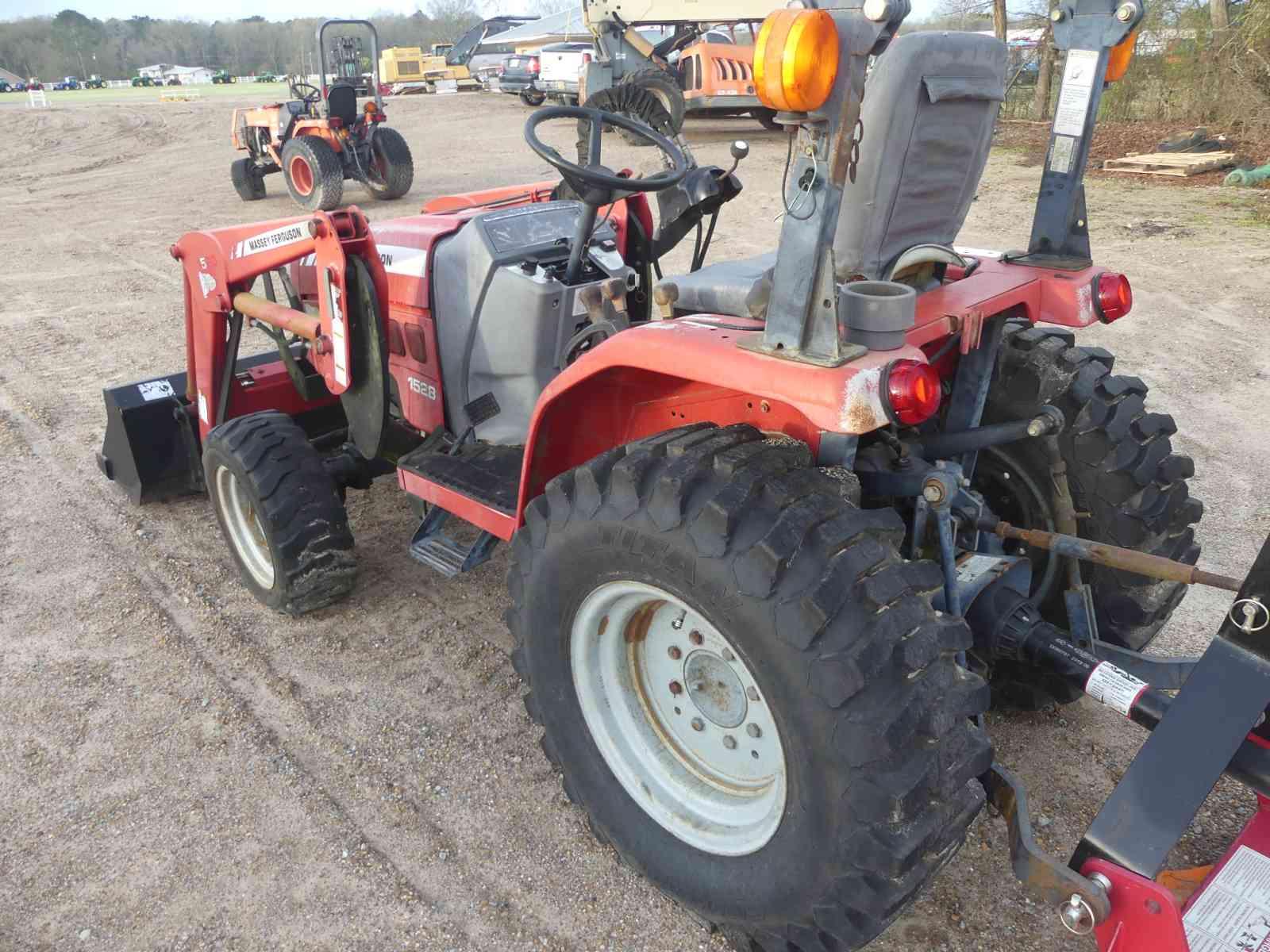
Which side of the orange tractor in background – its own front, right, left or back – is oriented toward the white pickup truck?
right

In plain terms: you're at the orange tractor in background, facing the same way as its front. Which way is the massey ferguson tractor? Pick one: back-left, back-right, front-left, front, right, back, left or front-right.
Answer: back-left

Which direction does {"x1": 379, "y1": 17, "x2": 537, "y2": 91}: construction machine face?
to the viewer's right

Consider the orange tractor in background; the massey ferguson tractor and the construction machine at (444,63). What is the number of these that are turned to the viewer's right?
1

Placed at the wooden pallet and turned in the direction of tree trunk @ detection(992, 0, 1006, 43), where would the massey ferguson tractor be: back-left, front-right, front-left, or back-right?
back-left

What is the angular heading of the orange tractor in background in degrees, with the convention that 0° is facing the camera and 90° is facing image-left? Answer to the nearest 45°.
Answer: approximately 135°

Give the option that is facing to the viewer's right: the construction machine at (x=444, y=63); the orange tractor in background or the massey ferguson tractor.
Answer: the construction machine

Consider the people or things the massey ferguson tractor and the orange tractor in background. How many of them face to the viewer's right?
0

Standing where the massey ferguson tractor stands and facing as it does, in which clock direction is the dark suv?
The dark suv is roughly at 1 o'clock from the massey ferguson tractor.
